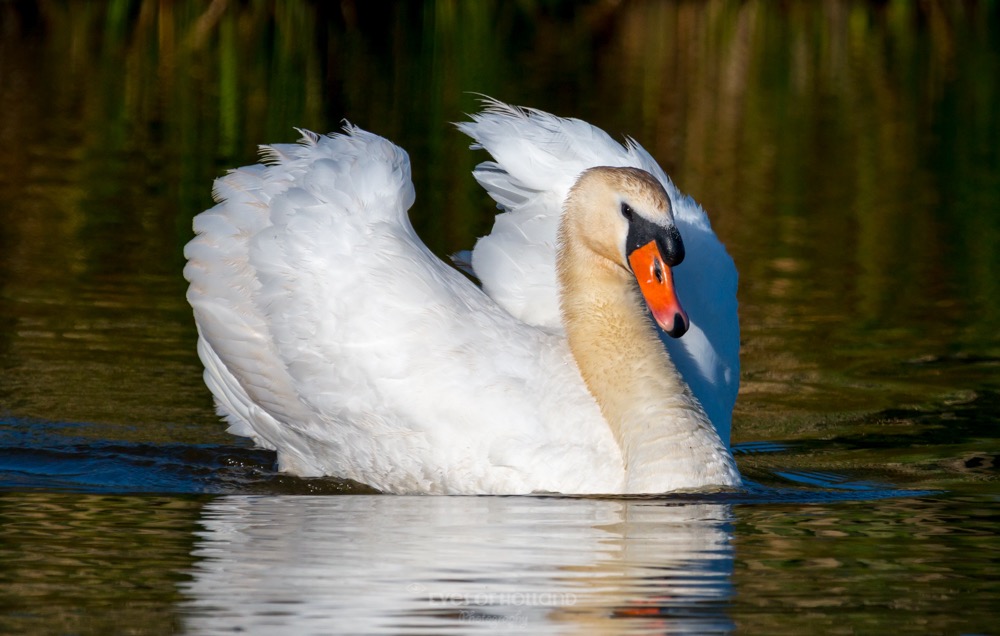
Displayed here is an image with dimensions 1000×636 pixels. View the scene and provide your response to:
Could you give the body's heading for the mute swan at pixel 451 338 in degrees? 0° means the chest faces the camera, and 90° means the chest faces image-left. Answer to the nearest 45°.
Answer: approximately 315°
